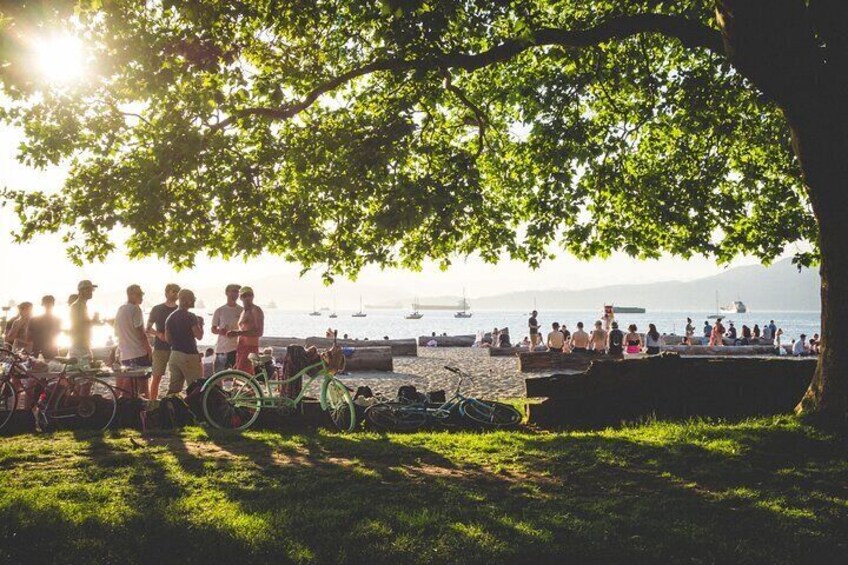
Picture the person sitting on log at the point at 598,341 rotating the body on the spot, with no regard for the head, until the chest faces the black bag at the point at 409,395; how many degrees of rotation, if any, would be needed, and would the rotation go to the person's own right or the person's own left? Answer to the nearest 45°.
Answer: approximately 180°

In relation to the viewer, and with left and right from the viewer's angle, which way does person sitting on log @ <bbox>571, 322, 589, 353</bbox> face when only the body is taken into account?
facing away from the viewer

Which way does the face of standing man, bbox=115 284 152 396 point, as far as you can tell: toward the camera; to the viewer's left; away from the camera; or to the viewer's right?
to the viewer's right

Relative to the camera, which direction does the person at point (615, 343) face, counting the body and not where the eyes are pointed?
away from the camera

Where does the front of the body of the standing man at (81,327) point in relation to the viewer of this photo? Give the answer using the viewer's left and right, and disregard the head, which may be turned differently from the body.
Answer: facing to the right of the viewer

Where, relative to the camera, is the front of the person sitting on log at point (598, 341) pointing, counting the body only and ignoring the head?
away from the camera

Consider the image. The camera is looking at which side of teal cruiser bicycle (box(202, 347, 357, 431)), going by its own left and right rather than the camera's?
right

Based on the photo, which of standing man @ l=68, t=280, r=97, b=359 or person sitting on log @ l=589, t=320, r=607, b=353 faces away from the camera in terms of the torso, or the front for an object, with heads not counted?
the person sitting on log

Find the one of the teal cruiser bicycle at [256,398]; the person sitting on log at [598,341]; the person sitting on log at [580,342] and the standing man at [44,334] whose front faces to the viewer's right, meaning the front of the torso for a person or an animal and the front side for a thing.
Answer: the teal cruiser bicycle

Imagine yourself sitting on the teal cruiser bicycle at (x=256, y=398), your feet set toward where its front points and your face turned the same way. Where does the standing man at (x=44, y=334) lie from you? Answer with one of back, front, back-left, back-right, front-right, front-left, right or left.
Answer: back-left

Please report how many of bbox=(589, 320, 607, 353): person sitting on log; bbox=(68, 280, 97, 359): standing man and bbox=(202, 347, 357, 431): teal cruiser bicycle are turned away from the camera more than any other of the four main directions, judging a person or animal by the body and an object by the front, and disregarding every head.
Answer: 1

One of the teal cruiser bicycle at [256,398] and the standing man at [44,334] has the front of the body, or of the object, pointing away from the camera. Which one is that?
the standing man

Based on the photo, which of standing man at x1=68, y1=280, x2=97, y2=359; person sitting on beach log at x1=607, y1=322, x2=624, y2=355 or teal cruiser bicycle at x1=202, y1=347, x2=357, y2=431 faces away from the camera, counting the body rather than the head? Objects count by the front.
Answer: the person sitting on beach log
